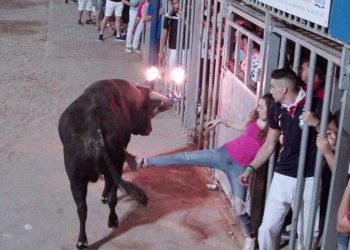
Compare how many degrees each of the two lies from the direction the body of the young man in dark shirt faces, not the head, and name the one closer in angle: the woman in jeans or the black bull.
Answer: the black bull

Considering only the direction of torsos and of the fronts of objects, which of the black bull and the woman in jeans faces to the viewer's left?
the woman in jeans

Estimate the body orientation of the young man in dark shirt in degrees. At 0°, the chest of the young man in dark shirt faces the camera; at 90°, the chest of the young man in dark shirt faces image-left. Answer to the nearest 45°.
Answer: approximately 45°

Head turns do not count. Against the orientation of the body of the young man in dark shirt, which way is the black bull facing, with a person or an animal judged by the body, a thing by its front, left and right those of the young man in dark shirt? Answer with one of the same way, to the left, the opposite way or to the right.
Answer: the opposite way

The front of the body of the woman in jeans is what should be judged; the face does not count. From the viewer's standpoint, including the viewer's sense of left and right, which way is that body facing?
facing to the left of the viewer

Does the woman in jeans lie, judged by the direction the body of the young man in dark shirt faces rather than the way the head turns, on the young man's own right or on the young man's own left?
on the young man's own right

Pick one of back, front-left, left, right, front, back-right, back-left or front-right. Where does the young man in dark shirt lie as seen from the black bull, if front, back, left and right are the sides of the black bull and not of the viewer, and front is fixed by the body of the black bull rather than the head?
right

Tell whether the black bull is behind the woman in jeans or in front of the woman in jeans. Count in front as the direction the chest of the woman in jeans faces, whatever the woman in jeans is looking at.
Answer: in front

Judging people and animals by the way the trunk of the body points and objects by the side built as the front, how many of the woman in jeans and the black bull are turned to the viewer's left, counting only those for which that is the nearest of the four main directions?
1

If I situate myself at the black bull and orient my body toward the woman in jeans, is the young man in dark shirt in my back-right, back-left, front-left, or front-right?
front-right

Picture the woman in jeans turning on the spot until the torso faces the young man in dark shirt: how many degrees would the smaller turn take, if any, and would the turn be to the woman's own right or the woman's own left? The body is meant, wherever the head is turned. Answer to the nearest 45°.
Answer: approximately 90° to the woman's own left

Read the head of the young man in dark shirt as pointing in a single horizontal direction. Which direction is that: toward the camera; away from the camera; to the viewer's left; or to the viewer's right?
to the viewer's left
